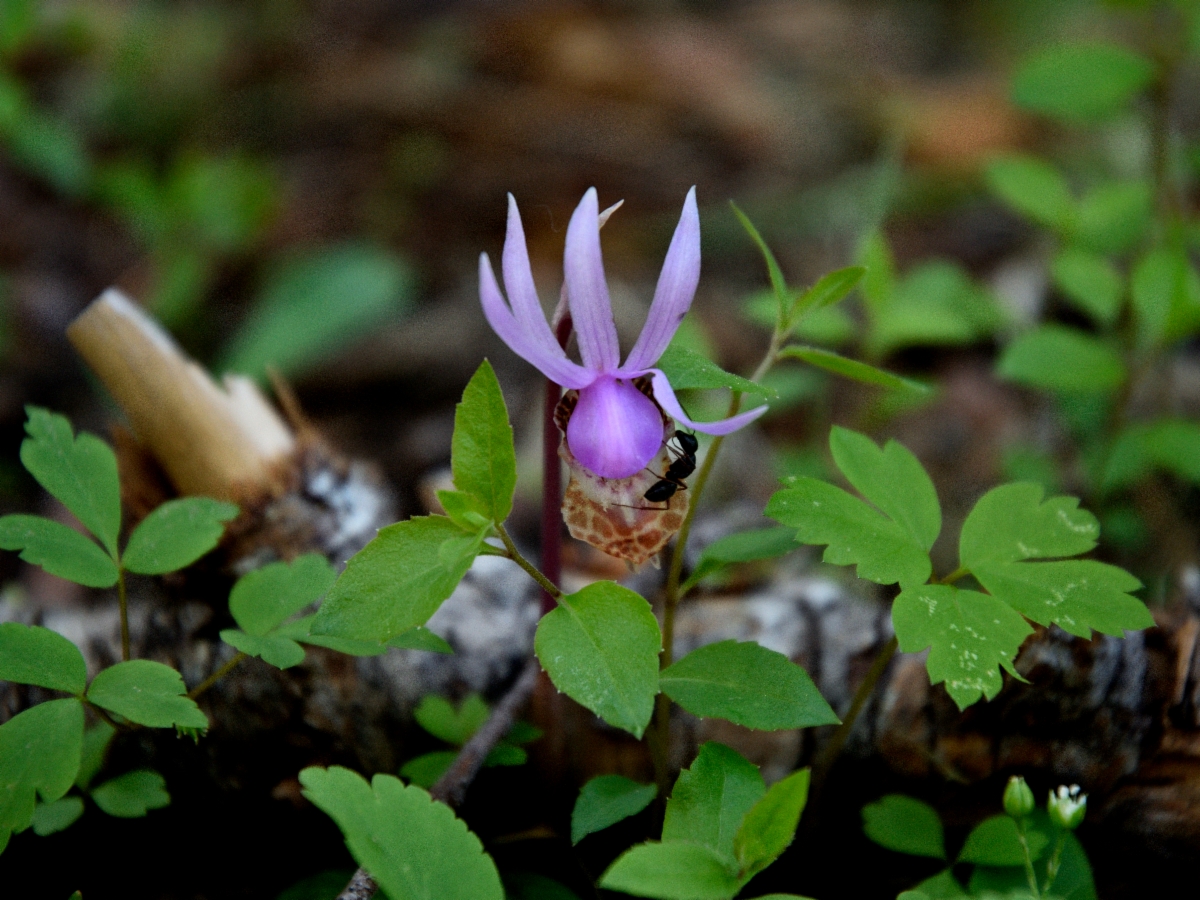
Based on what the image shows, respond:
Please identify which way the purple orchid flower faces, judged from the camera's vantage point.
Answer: facing the viewer
